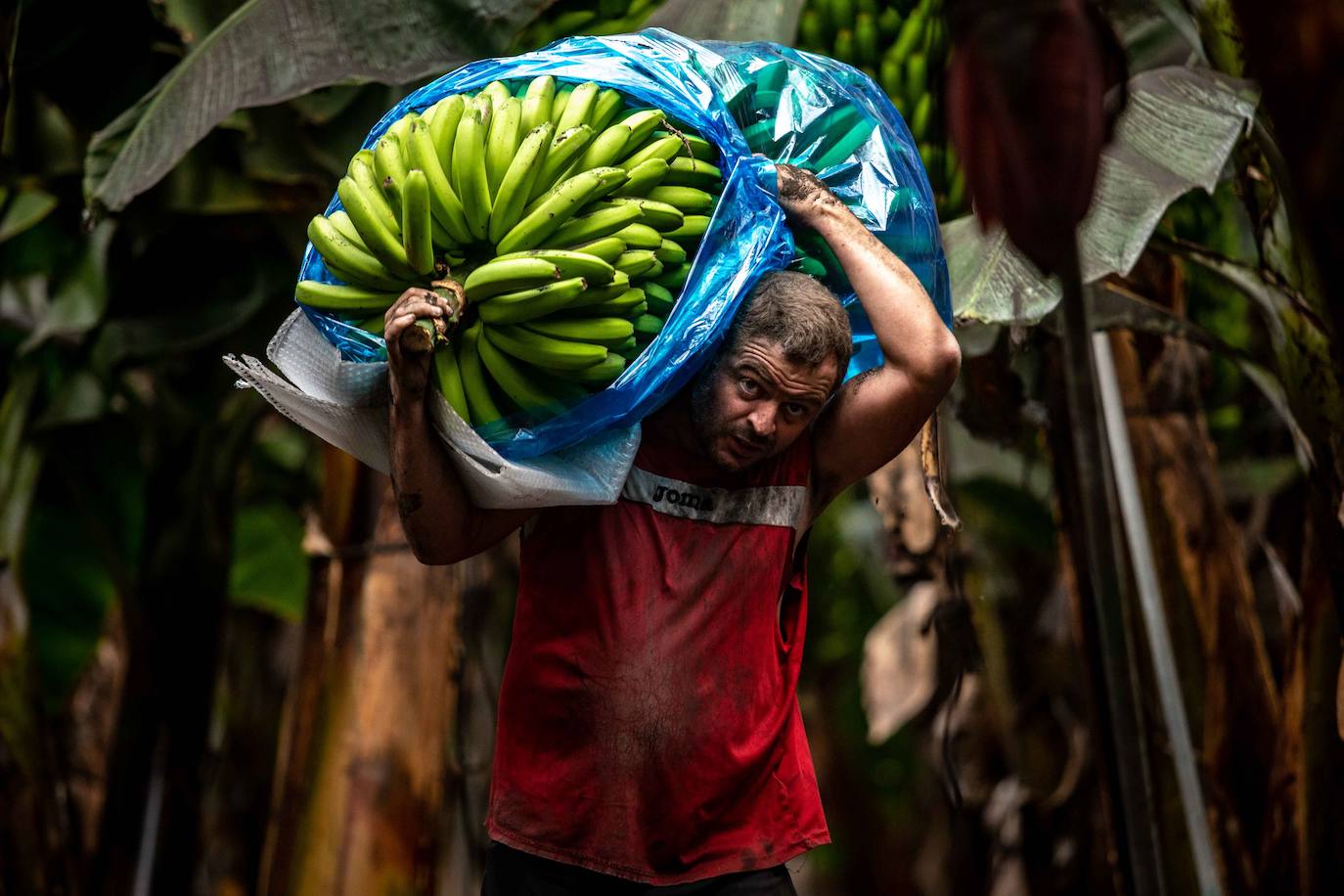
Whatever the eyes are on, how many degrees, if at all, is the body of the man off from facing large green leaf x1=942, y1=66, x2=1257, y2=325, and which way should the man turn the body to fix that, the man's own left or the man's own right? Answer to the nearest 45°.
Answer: approximately 135° to the man's own left

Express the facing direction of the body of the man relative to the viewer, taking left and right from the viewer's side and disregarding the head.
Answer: facing the viewer

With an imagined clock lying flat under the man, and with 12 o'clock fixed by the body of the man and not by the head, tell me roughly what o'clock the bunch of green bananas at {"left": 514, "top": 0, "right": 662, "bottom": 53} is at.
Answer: The bunch of green bananas is roughly at 6 o'clock from the man.

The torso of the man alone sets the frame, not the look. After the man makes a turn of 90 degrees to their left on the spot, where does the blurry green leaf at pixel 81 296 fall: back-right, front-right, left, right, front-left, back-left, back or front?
back-left

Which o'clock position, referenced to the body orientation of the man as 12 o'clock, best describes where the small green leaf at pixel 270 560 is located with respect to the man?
The small green leaf is roughly at 5 o'clock from the man.

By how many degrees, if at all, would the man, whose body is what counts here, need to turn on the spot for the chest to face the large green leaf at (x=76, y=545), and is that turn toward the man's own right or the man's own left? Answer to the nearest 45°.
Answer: approximately 135° to the man's own right

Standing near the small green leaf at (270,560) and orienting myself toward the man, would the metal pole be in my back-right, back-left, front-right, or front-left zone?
front-left

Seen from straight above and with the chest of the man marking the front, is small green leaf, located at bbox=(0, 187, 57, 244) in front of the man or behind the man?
behind

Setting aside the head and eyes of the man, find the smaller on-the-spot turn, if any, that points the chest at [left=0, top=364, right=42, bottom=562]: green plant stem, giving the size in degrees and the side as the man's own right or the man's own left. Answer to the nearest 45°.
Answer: approximately 135° to the man's own right
